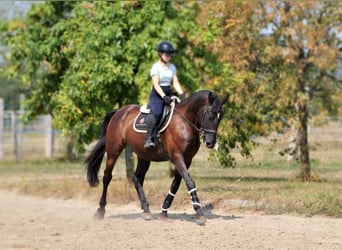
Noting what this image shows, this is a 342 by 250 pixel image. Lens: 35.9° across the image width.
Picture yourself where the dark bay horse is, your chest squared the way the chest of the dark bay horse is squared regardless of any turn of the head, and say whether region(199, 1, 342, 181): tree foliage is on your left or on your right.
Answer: on your left

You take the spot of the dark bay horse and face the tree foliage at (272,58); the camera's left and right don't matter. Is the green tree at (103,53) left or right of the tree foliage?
left

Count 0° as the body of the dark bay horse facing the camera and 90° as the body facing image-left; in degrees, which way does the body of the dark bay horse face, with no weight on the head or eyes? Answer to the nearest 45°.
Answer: approximately 315°

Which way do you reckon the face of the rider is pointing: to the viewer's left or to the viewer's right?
to the viewer's right

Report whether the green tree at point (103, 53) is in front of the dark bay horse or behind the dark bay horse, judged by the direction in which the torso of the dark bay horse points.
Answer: behind

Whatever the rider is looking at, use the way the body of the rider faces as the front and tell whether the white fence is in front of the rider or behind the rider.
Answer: behind

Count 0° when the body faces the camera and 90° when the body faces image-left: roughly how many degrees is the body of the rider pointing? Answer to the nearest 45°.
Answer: approximately 315°

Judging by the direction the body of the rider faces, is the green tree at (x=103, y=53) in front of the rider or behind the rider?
behind
